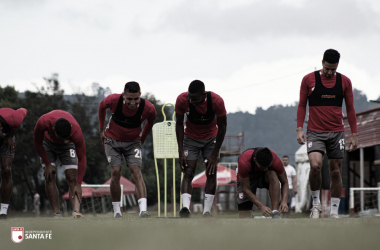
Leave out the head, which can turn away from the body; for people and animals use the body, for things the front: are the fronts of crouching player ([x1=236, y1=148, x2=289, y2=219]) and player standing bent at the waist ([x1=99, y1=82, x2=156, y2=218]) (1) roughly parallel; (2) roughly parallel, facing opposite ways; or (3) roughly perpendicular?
roughly parallel

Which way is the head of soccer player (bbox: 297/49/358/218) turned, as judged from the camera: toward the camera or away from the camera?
toward the camera

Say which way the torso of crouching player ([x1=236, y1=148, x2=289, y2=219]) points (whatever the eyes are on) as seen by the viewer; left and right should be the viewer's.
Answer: facing the viewer

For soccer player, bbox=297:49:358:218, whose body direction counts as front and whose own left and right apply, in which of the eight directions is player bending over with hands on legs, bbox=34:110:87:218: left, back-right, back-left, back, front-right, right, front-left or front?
right

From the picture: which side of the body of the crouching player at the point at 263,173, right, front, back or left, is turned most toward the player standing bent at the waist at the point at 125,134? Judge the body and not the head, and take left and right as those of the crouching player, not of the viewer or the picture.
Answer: right

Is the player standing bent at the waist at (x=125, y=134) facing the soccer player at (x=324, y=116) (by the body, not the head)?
no

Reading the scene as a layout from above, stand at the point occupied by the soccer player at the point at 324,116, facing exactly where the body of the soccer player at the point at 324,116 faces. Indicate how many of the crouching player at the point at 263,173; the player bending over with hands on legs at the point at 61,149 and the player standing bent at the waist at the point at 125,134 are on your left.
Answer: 0

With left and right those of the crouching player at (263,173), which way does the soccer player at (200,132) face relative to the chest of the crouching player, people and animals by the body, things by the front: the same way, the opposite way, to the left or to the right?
the same way

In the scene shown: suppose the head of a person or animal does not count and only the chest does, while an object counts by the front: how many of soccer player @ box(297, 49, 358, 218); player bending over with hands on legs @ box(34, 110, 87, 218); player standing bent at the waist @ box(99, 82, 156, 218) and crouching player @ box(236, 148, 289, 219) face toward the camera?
4

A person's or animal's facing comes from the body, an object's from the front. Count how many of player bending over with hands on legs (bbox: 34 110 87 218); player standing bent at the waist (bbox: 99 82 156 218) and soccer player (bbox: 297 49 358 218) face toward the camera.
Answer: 3

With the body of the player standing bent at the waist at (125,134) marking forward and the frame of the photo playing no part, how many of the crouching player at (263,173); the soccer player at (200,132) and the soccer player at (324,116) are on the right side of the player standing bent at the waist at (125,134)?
0

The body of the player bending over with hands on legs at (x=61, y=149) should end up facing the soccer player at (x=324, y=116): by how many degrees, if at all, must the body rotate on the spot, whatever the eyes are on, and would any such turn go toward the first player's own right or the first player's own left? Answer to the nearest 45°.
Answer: approximately 45° to the first player's own left

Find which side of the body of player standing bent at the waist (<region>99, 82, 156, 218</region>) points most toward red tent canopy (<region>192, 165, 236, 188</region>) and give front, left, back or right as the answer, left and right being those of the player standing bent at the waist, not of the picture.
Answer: back

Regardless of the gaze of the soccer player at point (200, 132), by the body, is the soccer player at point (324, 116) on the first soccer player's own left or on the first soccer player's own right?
on the first soccer player's own left

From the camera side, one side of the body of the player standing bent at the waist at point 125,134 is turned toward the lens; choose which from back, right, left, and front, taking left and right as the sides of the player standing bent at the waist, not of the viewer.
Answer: front

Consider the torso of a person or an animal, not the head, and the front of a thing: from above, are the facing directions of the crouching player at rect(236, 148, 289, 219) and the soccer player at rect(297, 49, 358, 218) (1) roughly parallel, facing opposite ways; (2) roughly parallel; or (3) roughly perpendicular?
roughly parallel

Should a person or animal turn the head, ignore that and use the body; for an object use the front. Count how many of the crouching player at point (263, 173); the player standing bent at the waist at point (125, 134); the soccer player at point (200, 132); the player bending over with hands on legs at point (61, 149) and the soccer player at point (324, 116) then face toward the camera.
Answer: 5

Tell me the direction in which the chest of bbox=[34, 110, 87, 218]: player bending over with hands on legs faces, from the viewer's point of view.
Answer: toward the camera
